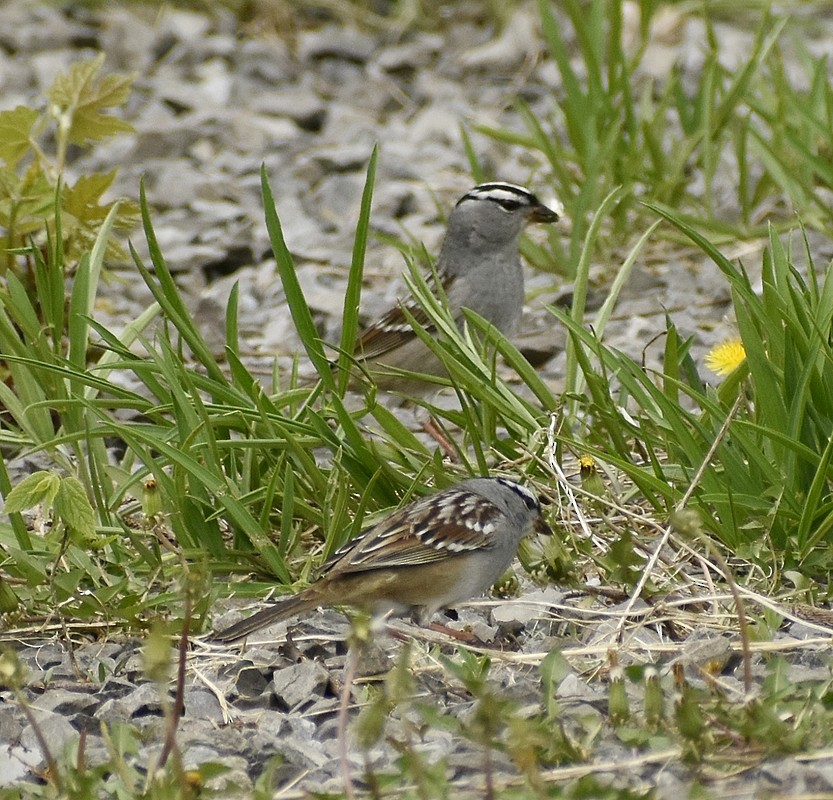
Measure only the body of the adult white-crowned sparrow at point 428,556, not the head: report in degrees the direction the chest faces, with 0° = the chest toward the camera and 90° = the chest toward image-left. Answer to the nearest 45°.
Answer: approximately 270°

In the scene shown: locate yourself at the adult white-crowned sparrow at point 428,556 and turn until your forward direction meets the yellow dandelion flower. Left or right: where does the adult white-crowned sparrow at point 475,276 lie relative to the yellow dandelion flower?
left

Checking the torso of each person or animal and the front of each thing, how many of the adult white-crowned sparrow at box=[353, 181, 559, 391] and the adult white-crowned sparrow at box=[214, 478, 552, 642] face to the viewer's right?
2

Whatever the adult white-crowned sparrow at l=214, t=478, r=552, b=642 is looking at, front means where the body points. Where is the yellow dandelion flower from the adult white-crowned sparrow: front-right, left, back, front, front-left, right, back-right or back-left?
front-left

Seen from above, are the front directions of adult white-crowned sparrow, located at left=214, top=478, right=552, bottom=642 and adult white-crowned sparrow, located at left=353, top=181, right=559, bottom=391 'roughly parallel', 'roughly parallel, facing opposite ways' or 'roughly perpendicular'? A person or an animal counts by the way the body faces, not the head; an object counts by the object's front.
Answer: roughly parallel

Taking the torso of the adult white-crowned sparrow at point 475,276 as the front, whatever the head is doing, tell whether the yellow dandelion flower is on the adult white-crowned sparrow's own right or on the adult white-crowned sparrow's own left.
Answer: on the adult white-crowned sparrow's own left

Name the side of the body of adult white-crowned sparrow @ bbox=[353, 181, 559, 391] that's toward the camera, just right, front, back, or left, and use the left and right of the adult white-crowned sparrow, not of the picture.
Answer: right
